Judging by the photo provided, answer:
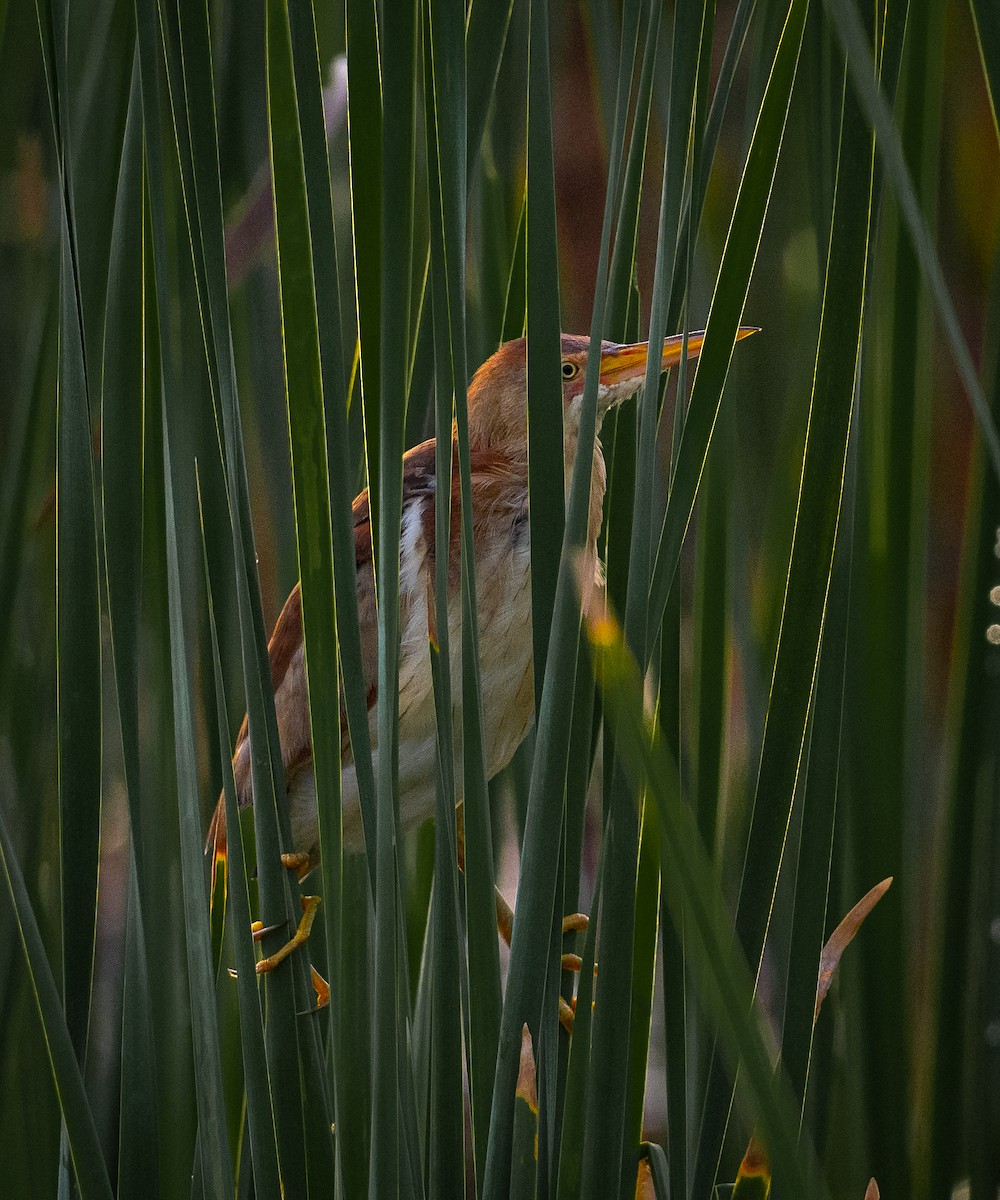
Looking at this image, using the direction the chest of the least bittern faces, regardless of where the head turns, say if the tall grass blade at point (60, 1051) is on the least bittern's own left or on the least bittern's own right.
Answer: on the least bittern's own right

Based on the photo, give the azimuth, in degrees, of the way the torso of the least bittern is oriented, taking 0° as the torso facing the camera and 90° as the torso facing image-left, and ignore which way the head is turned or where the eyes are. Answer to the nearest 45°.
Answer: approximately 270°

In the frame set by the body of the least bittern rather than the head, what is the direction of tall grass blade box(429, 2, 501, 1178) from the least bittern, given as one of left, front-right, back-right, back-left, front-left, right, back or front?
right

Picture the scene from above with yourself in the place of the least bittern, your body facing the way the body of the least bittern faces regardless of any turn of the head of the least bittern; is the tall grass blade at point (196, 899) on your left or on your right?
on your right
